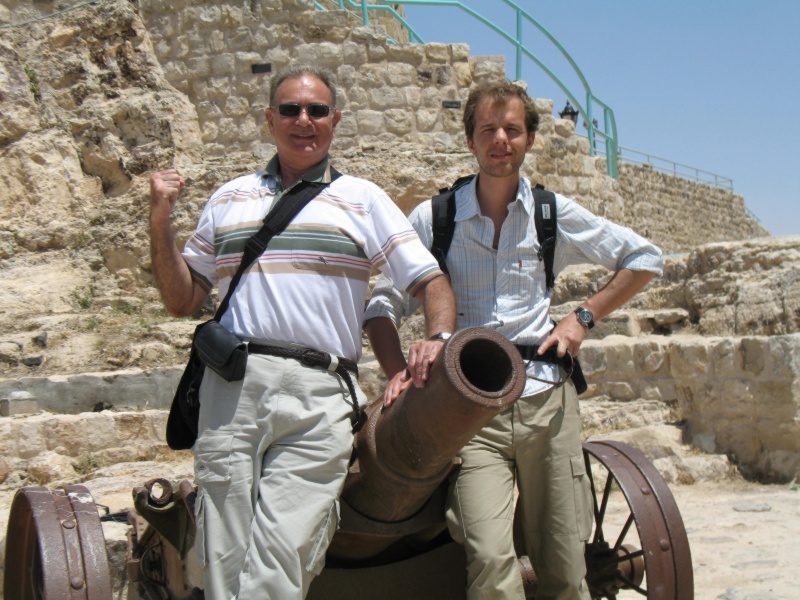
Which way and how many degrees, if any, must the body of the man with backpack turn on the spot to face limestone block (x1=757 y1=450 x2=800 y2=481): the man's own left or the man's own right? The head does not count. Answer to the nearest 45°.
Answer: approximately 135° to the man's own left

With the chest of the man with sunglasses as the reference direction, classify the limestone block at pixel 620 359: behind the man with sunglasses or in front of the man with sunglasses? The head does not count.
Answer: behind

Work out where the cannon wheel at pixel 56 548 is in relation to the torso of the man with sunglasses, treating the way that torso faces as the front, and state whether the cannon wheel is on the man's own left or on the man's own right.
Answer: on the man's own right

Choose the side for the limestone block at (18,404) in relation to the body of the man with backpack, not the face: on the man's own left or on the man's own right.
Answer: on the man's own right

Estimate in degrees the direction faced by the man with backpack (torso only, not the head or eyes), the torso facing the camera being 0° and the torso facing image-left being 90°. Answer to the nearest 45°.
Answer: approximately 0°

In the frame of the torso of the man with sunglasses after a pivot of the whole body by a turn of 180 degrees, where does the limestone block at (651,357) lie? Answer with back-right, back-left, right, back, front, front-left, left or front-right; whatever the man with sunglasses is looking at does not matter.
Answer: front-right

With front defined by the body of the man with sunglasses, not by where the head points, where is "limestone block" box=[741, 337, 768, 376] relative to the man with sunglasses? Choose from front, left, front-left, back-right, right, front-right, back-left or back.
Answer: back-left

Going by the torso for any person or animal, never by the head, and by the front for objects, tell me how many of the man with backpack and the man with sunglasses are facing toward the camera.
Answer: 2

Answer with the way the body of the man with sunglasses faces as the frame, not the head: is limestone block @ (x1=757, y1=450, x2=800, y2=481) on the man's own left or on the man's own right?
on the man's own left

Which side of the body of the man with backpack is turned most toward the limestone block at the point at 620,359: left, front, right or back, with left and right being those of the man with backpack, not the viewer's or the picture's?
back

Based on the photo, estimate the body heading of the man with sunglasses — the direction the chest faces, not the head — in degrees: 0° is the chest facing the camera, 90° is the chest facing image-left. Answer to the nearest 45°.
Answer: approximately 0°
